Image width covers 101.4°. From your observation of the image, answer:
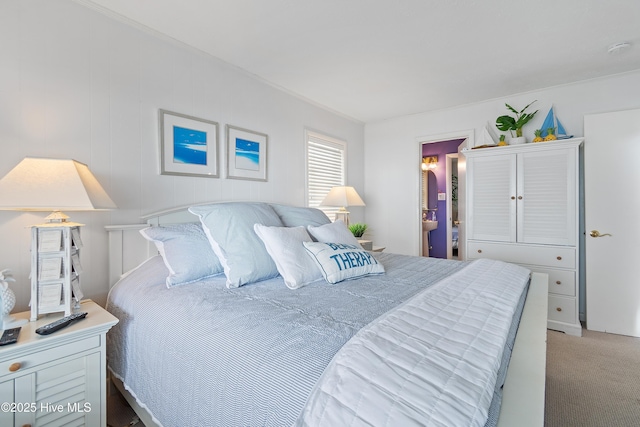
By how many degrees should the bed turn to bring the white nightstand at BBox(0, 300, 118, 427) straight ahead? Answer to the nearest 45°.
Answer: approximately 135° to its right

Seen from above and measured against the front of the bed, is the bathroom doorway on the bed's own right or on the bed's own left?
on the bed's own left

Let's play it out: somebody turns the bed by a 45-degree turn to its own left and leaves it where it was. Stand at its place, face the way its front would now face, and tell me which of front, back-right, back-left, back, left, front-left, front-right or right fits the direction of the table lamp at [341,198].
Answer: left

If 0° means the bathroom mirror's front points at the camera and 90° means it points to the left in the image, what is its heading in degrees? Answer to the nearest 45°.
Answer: approximately 315°

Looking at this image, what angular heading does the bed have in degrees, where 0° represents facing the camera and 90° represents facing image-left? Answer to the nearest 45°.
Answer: approximately 315°

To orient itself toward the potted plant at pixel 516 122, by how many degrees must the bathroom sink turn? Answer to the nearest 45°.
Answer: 0° — it already faces it
